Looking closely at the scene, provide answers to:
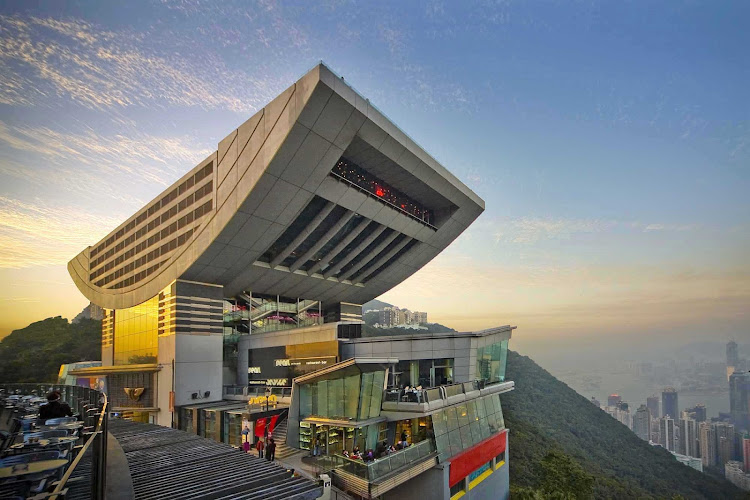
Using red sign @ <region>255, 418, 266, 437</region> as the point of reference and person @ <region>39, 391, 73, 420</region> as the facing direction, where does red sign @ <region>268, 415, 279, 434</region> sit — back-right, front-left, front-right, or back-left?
back-left

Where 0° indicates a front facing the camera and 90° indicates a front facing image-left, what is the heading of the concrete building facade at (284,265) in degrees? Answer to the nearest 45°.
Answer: approximately 315°

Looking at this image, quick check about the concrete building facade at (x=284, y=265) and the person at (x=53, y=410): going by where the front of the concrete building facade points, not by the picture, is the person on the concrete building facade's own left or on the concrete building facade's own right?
on the concrete building facade's own right
